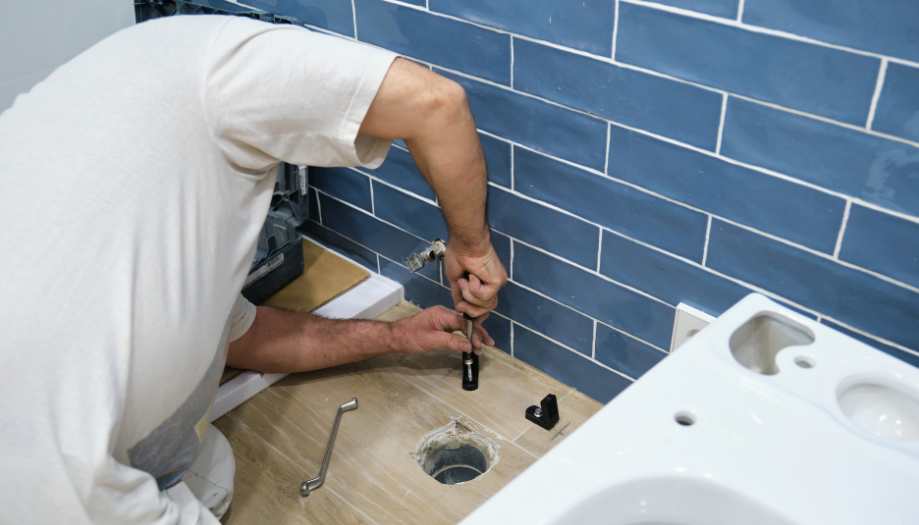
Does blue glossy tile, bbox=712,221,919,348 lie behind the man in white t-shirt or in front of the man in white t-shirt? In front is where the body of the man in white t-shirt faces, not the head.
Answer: in front

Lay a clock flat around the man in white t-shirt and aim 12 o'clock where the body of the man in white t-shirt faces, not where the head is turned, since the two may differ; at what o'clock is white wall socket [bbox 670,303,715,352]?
The white wall socket is roughly at 12 o'clock from the man in white t-shirt.

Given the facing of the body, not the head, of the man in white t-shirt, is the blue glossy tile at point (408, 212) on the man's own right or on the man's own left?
on the man's own left

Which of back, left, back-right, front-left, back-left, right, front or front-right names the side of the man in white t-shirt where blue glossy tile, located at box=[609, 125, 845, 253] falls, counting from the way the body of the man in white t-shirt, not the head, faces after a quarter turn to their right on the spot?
left

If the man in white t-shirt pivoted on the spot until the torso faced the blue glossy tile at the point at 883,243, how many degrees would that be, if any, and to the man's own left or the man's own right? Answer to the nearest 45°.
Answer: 0° — they already face it

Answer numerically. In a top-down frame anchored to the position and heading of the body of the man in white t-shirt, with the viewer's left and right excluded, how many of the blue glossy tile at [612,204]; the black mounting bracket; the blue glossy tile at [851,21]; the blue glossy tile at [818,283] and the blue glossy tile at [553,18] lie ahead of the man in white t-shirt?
5

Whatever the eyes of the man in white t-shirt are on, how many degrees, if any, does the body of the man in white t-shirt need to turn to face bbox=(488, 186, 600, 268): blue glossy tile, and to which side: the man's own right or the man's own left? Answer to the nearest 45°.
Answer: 0° — they already face it

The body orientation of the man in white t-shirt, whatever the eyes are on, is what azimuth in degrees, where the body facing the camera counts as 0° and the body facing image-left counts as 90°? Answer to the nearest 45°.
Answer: approximately 270°

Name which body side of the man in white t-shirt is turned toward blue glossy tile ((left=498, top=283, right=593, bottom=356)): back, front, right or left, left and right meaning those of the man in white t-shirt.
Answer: front

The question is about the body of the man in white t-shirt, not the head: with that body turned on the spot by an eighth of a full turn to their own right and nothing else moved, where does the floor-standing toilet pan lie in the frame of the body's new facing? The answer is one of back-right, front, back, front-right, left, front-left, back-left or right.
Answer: front

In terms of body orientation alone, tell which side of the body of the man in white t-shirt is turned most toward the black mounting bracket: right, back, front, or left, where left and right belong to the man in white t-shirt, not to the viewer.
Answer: front

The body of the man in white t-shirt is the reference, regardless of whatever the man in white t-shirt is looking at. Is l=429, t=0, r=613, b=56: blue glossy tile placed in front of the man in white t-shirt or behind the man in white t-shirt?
in front

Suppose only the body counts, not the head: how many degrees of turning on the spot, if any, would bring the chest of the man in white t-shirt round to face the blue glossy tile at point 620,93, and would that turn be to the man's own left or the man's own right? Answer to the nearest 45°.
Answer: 0° — they already face it
